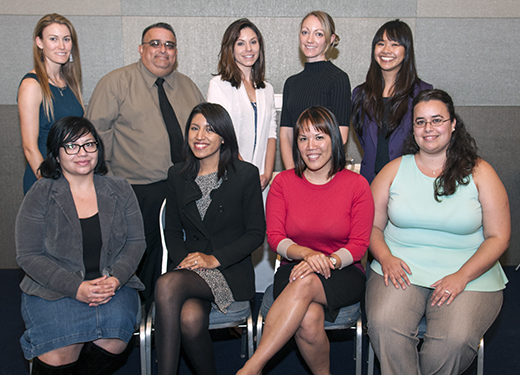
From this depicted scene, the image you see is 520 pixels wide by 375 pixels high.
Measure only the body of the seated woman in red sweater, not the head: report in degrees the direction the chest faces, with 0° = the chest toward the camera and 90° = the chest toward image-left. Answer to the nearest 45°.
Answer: approximately 0°

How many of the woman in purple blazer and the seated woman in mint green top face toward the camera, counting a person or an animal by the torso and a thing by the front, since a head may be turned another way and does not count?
2

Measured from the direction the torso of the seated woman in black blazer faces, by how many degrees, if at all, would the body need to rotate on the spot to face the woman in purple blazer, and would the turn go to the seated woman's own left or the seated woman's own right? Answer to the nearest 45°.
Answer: approximately 135° to the seated woman's own left

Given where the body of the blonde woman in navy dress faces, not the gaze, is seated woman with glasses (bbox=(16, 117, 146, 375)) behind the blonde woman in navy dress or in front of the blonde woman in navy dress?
in front

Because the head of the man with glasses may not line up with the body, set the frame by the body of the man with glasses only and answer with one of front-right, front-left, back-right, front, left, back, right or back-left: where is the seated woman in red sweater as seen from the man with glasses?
front

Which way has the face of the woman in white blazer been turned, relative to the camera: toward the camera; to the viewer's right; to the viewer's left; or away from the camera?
toward the camera

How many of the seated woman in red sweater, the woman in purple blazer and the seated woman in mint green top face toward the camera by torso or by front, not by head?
3

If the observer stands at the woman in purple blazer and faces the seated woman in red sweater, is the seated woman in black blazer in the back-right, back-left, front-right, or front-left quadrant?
front-right

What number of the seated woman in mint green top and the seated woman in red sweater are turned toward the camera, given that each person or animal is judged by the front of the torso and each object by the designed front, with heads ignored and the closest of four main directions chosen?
2

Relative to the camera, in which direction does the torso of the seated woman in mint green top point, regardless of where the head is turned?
toward the camera

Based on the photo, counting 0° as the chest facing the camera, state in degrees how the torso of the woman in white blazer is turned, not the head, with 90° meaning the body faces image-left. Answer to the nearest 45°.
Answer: approximately 315°
